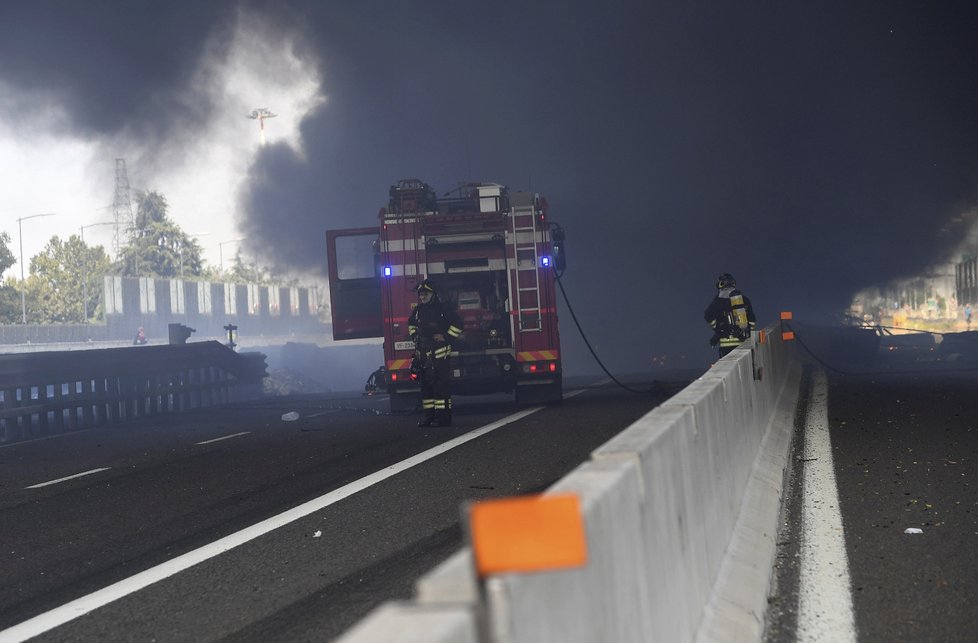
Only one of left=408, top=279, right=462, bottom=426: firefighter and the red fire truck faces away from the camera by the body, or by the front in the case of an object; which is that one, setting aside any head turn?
the red fire truck

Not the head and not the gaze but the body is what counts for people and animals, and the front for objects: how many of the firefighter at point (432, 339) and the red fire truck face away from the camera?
1

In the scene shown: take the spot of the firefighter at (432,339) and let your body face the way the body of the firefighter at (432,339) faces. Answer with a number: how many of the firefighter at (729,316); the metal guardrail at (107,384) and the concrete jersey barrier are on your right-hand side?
1

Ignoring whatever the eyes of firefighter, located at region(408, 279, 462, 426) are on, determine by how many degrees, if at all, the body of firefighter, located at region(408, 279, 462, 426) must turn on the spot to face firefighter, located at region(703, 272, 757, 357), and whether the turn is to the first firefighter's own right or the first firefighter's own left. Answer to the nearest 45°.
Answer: approximately 135° to the first firefighter's own left

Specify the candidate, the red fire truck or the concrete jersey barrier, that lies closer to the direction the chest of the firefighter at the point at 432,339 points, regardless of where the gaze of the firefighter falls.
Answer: the concrete jersey barrier

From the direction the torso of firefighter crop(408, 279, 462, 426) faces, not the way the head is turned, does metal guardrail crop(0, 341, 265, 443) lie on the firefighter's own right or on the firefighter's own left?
on the firefighter's own right

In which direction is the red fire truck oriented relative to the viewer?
away from the camera
